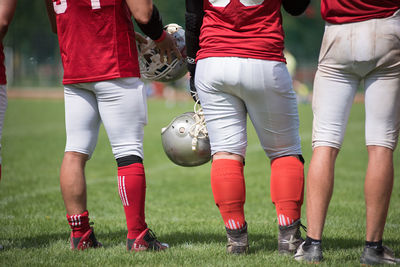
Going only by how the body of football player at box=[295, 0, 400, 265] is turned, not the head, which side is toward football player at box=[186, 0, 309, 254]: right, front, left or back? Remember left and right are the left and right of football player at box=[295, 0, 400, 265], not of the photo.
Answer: left

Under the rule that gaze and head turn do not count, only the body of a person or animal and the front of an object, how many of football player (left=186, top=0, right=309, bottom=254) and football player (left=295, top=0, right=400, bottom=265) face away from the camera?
2

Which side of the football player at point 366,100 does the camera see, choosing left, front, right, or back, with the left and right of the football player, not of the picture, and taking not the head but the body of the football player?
back

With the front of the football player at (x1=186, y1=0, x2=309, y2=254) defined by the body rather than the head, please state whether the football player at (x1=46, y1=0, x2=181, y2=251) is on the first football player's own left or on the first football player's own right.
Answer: on the first football player's own left

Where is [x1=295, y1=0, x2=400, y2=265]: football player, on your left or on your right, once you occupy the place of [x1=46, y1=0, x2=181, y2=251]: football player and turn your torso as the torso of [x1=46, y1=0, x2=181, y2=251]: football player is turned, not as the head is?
on your right

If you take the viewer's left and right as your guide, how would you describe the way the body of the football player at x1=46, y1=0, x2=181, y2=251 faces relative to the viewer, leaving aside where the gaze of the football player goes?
facing away from the viewer and to the right of the viewer

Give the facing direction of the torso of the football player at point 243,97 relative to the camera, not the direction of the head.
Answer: away from the camera

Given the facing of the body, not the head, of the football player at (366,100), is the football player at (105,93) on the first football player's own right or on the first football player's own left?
on the first football player's own left
